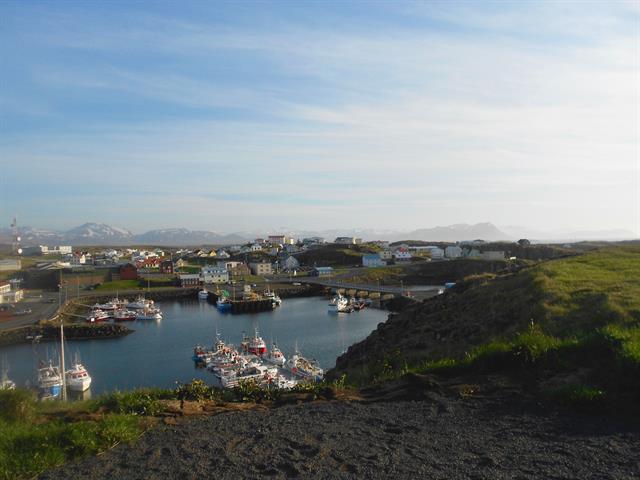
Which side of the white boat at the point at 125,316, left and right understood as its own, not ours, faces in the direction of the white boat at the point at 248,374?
right

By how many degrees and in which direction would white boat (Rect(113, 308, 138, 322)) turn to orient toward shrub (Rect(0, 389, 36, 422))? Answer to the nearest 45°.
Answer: approximately 90° to its right

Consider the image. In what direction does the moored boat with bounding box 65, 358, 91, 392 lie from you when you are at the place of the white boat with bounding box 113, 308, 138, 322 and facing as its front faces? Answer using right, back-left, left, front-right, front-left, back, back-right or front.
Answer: right

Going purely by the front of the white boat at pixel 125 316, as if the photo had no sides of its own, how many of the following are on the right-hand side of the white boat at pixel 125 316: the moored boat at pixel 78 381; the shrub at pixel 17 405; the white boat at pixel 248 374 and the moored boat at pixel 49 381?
4

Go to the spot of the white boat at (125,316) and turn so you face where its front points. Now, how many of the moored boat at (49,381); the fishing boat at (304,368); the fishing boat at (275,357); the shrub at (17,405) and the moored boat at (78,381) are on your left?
0

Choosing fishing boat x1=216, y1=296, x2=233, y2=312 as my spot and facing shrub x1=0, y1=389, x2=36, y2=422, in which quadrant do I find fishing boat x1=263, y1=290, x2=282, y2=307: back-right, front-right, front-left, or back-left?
back-left

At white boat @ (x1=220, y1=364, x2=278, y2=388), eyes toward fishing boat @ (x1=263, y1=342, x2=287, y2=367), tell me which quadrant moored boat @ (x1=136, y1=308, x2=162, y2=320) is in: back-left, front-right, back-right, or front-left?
front-left
